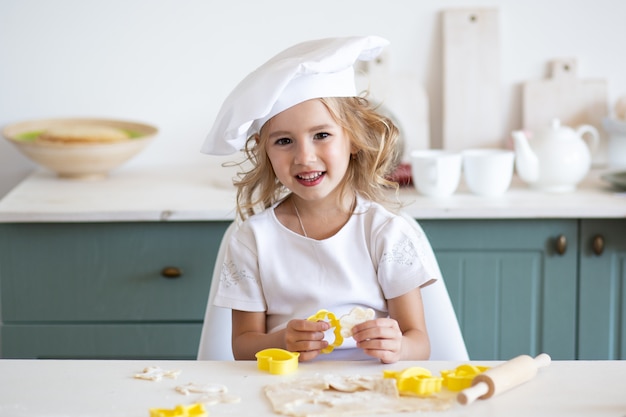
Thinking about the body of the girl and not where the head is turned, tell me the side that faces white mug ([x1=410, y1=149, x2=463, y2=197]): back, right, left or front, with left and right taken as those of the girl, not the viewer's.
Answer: back

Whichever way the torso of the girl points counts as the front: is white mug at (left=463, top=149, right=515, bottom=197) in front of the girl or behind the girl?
behind

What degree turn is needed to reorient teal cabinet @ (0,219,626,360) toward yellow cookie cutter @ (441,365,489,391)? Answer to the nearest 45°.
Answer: approximately 45° to its left

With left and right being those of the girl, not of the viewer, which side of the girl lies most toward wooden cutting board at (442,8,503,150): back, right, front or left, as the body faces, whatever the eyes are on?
back

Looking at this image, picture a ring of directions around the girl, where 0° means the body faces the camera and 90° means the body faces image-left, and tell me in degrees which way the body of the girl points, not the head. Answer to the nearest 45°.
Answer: approximately 0°

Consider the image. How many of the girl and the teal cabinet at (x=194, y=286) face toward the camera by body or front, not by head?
2
